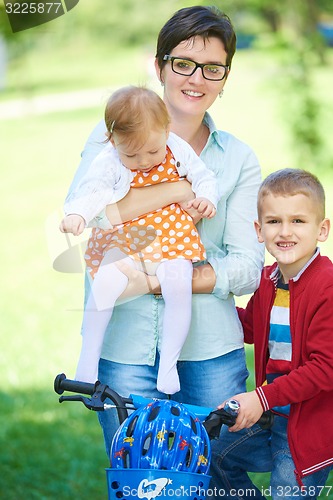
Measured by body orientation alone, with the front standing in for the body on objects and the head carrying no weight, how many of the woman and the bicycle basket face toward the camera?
2

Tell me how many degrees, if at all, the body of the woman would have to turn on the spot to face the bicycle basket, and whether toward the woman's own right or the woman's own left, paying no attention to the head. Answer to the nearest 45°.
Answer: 0° — they already face it

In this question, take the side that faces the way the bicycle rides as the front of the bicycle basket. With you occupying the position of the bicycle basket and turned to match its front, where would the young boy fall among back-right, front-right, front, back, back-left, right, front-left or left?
back-left

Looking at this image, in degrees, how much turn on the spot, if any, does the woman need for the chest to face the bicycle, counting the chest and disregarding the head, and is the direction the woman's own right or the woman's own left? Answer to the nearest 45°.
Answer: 0° — they already face it
